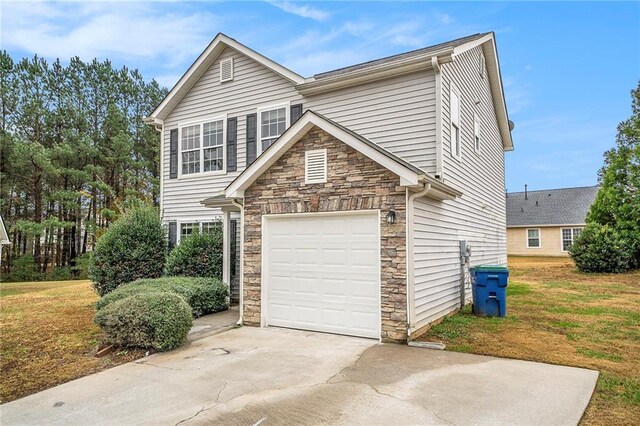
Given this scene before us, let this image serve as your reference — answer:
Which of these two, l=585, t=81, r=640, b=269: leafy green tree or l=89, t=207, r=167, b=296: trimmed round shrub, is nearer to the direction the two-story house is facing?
the trimmed round shrub

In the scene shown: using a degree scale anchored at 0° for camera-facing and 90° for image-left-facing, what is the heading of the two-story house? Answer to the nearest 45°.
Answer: approximately 45°

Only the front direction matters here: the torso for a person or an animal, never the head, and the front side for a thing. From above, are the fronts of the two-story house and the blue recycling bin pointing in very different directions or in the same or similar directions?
same or similar directions

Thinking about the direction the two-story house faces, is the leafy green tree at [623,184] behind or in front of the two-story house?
behind

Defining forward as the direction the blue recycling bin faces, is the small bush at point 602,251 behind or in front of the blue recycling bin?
behind

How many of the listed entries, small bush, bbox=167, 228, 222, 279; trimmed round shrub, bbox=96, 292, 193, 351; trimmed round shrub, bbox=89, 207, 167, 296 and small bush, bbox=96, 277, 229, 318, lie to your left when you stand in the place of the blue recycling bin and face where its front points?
0

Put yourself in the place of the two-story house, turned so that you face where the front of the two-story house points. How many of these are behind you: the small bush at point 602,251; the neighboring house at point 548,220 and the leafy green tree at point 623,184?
3

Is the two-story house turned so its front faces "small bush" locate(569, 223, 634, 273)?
no

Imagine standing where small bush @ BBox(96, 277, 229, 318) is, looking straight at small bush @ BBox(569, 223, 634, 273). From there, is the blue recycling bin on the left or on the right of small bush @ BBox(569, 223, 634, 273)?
right

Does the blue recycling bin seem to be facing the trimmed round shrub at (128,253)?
no

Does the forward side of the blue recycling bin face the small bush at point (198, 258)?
no

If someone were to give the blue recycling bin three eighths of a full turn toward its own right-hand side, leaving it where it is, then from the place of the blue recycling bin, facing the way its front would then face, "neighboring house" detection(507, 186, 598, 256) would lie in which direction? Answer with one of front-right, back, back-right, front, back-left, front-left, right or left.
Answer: front-right

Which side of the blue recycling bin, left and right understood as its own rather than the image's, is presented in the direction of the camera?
front

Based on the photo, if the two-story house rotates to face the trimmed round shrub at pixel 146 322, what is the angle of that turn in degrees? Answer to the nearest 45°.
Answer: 0° — it already faces it

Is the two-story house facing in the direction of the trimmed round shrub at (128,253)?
no

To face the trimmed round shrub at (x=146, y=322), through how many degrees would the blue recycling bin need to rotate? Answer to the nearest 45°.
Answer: approximately 45° to its right
